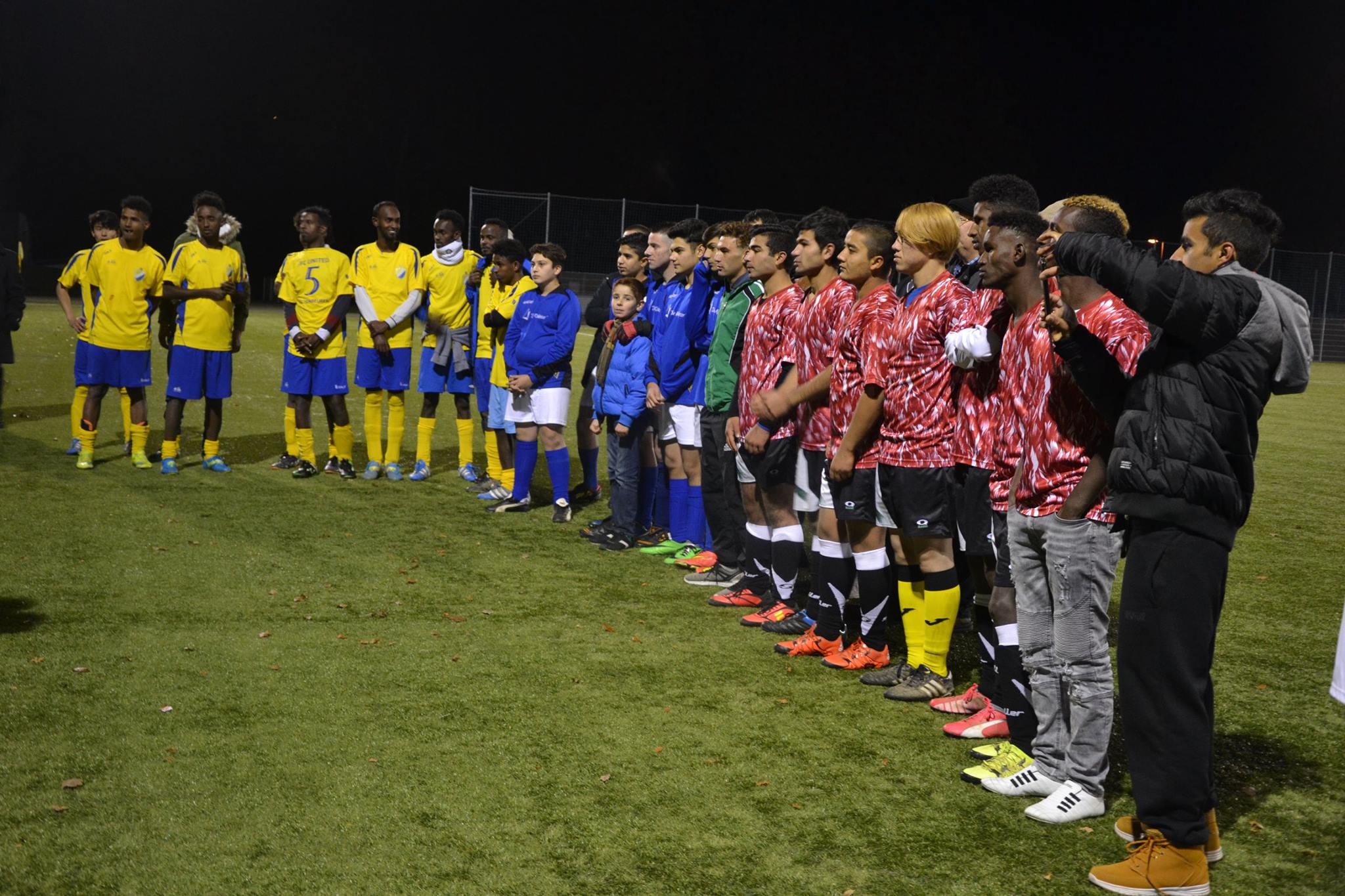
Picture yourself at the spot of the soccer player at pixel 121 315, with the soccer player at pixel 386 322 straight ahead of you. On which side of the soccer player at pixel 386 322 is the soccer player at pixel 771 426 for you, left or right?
right

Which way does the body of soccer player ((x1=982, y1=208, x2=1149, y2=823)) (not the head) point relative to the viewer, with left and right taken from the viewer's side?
facing the viewer and to the left of the viewer

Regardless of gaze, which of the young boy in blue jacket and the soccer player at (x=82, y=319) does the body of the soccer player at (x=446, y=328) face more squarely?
the young boy in blue jacket

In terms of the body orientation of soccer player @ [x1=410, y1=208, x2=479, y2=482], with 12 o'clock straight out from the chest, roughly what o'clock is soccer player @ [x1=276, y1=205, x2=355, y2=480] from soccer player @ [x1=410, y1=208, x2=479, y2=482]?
soccer player @ [x1=276, y1=205, x2=355, y2=480] is roughly at 3 o'clock from soccer player @ [x1=410, y1=208, x2=479, y2=482].

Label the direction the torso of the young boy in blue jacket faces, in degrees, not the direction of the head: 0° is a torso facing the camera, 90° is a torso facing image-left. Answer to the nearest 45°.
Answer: approximately 45°

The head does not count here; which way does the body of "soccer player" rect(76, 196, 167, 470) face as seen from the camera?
toward the camera

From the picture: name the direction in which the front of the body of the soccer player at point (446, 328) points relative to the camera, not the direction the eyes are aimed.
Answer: toward the camera

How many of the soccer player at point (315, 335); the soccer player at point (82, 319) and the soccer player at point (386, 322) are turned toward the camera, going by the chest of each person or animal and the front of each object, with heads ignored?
3

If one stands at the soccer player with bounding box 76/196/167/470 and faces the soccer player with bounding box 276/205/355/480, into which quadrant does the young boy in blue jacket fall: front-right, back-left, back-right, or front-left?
front-right

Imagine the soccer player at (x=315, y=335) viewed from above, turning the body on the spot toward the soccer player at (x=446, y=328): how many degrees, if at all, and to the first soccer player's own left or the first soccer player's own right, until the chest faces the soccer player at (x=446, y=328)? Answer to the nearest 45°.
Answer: approximately 90° to the first soccer player's own left

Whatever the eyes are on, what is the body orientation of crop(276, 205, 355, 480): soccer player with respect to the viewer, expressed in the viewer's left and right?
facing the viewer

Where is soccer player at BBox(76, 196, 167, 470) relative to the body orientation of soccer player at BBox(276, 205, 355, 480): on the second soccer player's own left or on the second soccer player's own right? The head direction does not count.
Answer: on the second soccer player's own right

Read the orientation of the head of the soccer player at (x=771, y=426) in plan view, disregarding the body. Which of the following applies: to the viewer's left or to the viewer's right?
to the viewer's left

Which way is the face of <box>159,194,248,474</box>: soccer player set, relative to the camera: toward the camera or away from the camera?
toward the camera

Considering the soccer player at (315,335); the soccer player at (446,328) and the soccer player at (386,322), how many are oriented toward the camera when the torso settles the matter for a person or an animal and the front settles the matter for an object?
3

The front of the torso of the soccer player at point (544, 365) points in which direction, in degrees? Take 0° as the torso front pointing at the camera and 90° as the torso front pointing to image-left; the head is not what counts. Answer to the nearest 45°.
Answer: approximately 45°
